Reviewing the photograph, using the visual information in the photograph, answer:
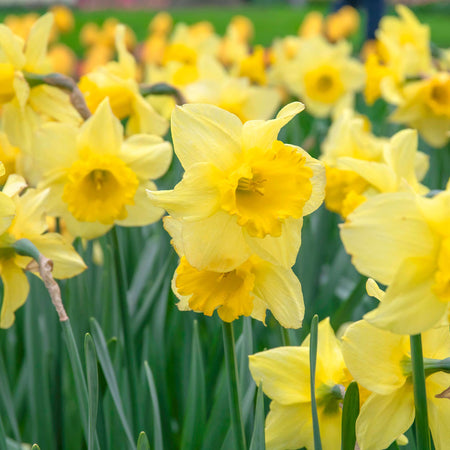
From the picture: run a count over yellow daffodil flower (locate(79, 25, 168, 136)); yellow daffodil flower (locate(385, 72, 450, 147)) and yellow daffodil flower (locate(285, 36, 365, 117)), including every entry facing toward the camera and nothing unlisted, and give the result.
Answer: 2

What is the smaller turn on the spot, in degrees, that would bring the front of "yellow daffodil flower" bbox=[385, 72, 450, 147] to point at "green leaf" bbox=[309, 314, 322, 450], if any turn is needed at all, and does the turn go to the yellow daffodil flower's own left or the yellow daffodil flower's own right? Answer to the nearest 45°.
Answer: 0° — it already faces it

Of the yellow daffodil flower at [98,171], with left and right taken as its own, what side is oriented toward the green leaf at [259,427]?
front

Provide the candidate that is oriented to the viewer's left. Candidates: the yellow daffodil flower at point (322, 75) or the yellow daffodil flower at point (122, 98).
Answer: the yellow daffodil flower at point (122, 98)

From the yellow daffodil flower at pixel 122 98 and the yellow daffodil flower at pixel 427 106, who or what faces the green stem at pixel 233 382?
the yellow daffodil flower at pixel 427 106

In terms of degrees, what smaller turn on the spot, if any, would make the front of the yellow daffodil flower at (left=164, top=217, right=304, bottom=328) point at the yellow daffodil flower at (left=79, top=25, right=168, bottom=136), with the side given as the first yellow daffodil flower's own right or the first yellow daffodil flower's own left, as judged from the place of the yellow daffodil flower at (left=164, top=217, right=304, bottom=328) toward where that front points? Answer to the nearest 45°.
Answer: approximately 135° to the first yellow daffodil flower's own right

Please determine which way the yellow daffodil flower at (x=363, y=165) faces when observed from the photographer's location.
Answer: facing to the left of the viewer

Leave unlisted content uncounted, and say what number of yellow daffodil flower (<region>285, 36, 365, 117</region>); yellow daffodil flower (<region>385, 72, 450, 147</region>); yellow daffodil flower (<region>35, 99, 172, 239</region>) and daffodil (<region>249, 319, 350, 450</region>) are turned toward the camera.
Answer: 3

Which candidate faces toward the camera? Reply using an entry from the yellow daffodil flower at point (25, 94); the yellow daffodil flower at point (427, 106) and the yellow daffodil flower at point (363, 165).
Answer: the yellow daffodil flower at point (427, 106)
